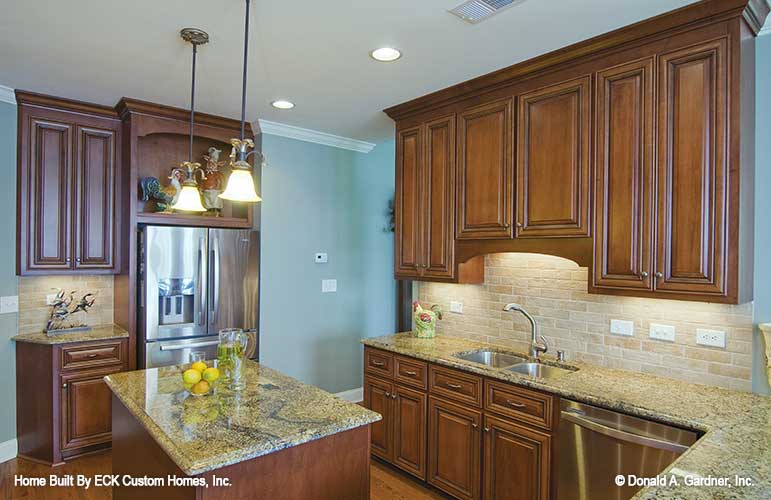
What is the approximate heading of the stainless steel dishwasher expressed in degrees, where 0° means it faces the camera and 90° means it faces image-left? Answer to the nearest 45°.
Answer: approximately 45°

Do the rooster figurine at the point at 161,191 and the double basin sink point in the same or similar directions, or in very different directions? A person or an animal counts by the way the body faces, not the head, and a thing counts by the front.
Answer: very different directions

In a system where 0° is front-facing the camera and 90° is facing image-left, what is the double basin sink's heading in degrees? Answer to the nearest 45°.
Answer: approximately 45°

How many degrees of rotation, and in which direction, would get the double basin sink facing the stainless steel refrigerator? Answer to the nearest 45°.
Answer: approximately 45° to its right

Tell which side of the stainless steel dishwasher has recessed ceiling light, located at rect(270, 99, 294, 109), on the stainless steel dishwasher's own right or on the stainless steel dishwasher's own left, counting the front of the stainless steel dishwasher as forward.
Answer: on the stainless steel dishwasher's own right
